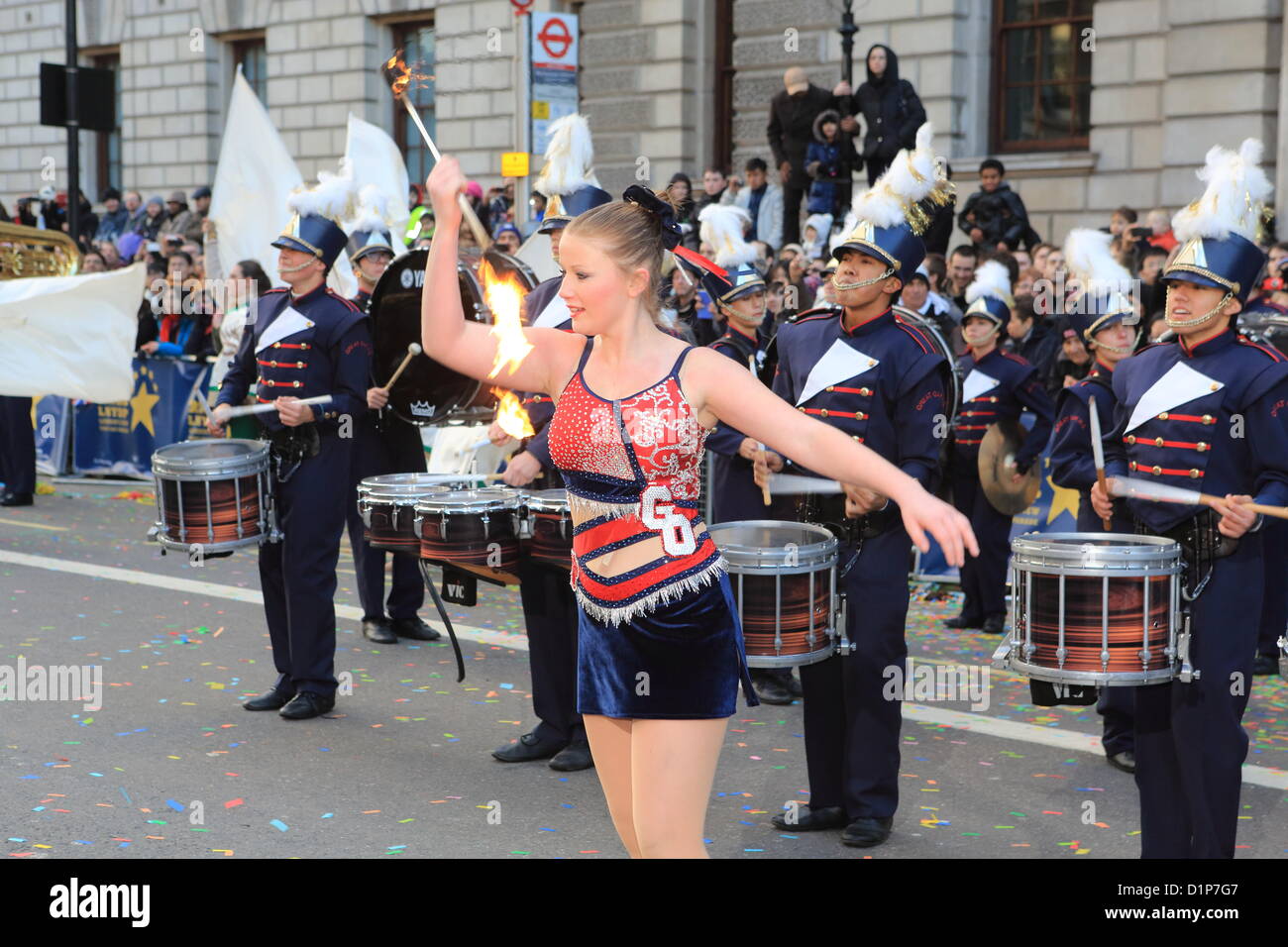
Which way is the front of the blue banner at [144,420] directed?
toward the camera

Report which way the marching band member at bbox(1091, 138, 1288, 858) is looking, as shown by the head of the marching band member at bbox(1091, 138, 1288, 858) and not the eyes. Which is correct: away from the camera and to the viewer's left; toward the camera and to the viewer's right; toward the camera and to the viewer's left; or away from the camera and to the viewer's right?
toward the camera and to the viewer's left

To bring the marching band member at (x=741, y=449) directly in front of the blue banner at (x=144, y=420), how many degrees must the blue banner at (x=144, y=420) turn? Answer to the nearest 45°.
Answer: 0° — it already faces them

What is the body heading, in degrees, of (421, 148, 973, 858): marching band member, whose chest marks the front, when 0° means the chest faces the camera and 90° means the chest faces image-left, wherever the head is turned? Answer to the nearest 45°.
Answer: approximately 45°

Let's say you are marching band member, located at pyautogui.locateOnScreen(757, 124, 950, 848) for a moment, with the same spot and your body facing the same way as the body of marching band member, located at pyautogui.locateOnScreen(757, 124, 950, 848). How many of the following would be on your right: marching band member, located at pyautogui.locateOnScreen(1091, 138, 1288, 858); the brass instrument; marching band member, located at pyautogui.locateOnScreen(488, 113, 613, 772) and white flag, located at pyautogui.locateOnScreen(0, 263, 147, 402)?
3

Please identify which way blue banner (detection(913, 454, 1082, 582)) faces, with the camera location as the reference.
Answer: facing the viewer

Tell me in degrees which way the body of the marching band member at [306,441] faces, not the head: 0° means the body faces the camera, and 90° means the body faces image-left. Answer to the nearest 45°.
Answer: approximately 45°

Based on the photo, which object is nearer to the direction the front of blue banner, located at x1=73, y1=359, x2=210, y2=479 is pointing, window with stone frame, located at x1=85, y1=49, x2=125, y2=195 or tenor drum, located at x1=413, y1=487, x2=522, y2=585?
the tenor drum

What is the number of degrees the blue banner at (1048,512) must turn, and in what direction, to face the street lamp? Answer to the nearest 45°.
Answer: approximately 180°

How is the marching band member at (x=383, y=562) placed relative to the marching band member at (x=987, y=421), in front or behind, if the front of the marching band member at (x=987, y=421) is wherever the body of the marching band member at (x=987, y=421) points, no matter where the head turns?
in front

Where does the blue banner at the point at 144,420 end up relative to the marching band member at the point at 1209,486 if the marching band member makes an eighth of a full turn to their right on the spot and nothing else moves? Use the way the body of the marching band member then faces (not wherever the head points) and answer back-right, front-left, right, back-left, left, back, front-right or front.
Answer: front-right

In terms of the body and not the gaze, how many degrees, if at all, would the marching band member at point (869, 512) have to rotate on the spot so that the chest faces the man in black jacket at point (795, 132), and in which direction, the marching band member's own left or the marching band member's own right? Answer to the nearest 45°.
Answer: approximately 135° to the marching band member's own right

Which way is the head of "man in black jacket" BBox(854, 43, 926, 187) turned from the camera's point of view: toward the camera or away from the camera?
toward the camera
